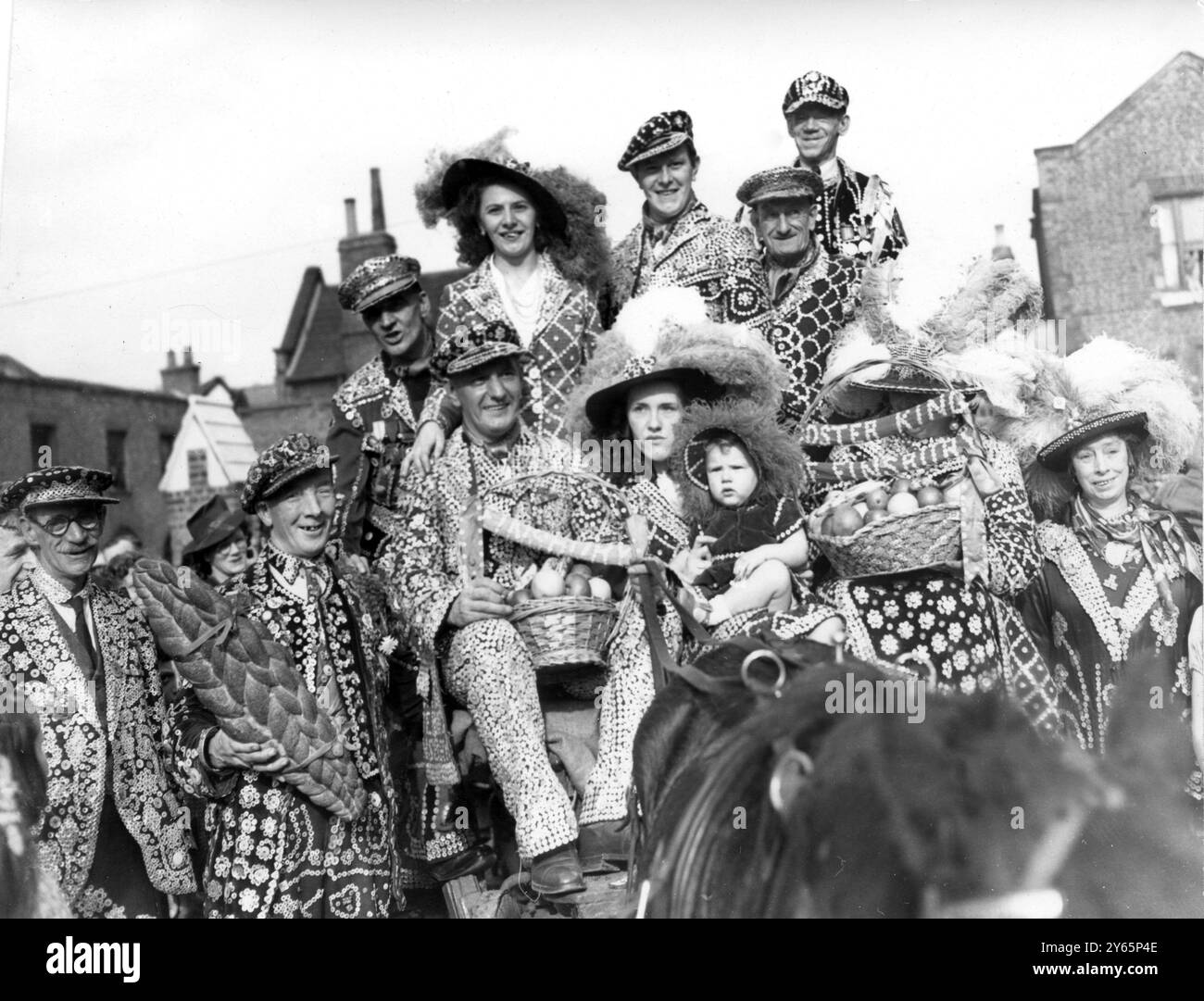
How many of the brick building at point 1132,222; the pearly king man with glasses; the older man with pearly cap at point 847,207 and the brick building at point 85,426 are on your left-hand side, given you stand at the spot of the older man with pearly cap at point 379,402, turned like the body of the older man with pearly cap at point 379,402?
2

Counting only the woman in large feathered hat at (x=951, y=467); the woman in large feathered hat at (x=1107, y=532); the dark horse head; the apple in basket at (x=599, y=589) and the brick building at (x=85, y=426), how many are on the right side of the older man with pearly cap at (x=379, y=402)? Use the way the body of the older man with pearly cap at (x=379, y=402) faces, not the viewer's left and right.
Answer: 1

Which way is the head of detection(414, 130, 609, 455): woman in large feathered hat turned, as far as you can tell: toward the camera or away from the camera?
toward the camera

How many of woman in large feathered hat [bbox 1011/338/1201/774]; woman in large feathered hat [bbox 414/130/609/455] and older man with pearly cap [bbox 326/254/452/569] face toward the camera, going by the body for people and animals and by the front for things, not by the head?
3

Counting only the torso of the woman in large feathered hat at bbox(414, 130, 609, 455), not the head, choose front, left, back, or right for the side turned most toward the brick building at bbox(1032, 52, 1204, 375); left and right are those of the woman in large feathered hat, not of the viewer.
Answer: back

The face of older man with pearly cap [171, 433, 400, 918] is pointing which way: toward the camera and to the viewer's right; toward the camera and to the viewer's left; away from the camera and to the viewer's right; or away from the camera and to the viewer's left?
toward the camera and to the viewer's right

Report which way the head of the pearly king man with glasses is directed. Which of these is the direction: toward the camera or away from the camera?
toward the camera

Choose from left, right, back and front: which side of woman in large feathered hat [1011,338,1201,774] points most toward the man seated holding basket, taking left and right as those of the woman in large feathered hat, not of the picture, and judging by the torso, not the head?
right

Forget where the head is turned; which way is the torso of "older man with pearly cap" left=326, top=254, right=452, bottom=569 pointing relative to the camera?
toward the camera

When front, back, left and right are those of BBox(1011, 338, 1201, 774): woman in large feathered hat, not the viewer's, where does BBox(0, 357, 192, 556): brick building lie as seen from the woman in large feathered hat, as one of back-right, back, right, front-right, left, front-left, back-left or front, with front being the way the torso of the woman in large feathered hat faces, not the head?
right

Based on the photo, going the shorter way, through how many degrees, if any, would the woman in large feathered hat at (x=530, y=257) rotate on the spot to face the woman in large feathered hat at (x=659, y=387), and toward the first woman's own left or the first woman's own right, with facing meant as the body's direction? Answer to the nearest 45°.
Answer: approximately 45° to the first woman's own left

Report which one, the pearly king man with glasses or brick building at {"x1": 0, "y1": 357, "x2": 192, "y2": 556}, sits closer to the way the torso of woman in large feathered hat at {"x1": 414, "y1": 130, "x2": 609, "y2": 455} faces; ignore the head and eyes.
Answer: the pearly king man with glasses

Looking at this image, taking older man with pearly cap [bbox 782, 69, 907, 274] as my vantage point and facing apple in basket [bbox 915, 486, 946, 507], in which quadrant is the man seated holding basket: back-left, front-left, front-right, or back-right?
front-right

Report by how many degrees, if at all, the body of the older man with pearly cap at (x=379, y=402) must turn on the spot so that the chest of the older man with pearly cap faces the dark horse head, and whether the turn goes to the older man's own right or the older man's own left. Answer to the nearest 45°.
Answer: approximately 45° to the older man's own left

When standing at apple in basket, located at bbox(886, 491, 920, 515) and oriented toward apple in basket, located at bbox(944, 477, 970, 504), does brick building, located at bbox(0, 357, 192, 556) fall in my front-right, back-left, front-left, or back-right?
back-left

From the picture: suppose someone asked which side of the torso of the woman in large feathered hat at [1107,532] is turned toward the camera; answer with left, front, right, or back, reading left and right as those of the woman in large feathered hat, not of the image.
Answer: front
